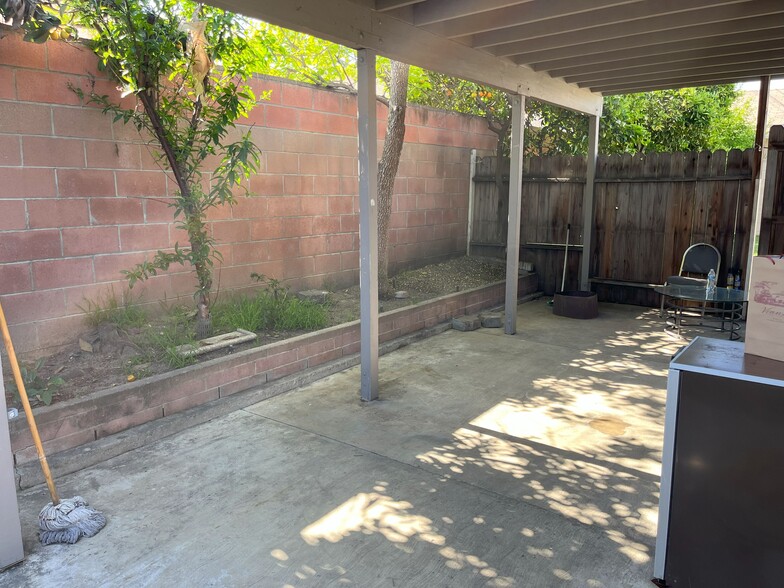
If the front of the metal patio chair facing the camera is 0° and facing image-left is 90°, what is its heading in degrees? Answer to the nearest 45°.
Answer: approximately 45°

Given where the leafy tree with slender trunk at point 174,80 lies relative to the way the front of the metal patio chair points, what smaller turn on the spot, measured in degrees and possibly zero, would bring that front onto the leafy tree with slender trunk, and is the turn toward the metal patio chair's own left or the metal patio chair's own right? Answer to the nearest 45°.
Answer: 0° — it already faces it

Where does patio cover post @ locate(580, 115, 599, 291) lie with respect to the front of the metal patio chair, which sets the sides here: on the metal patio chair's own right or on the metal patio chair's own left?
on the metal patio chair's own right

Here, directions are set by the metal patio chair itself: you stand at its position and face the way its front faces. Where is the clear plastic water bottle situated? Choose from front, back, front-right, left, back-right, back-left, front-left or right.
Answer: front-left

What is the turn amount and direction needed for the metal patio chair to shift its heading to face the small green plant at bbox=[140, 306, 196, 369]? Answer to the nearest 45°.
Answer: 0° — it already faces it

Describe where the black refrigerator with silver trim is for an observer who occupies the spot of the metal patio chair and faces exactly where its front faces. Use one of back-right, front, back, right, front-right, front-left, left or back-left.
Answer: front-left

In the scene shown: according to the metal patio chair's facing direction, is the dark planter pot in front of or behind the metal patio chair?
in front
